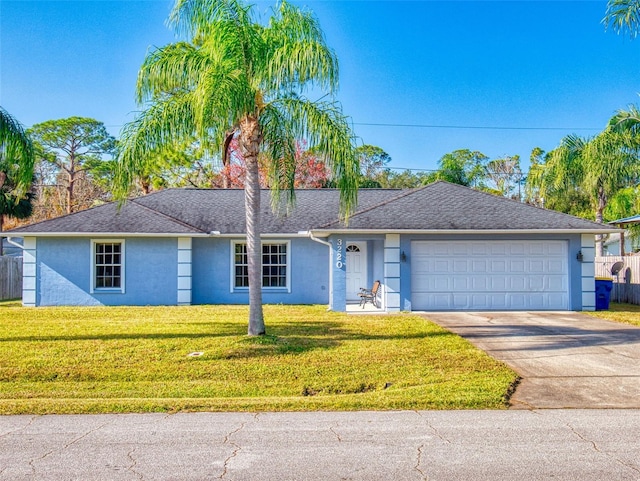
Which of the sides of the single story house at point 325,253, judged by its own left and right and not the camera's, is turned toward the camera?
front

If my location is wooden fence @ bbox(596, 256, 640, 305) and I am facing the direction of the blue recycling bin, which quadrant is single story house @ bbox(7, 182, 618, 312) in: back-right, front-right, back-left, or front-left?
front-right

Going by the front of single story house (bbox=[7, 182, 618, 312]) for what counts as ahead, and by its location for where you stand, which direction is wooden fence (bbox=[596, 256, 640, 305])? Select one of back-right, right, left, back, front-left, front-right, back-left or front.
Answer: left

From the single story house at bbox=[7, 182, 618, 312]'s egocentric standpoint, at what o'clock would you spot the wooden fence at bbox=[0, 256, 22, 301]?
The wooden fence is roughly at 4 o'clock from the single story house.

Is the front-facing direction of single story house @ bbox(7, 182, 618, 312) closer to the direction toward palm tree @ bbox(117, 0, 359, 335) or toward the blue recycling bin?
the palm tree

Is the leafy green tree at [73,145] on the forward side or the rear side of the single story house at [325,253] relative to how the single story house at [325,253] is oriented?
on the rear side

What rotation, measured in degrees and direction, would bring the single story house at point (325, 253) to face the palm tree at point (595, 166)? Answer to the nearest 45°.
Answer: approximately 90° to its left

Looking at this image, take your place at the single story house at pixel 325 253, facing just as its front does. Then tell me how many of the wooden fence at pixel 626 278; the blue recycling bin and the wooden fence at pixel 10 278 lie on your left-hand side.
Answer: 2

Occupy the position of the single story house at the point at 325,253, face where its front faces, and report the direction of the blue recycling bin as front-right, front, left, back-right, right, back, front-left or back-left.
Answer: left

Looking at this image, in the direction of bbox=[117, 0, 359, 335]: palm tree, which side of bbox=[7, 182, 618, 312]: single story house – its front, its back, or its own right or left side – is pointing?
front
